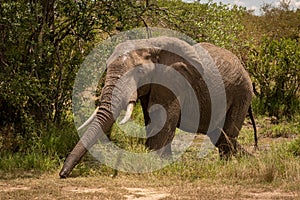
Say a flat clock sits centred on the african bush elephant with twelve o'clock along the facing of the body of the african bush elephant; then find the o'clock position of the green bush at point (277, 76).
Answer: The green bush is roughly at 4 o'clock from the african bush elephant.

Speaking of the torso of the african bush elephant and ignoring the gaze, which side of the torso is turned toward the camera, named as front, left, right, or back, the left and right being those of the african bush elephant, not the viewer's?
left
